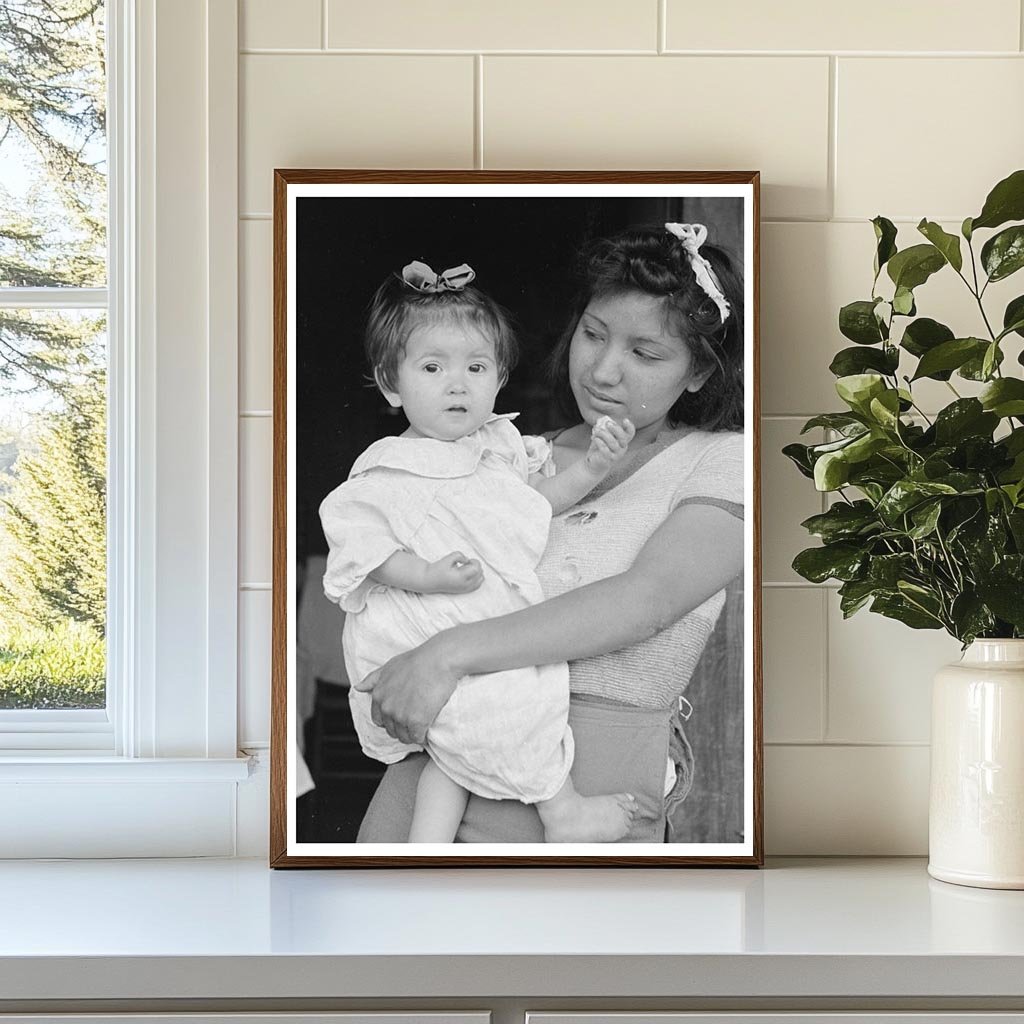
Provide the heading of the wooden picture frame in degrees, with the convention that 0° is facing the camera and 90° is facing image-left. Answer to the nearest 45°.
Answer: approximately 0°
